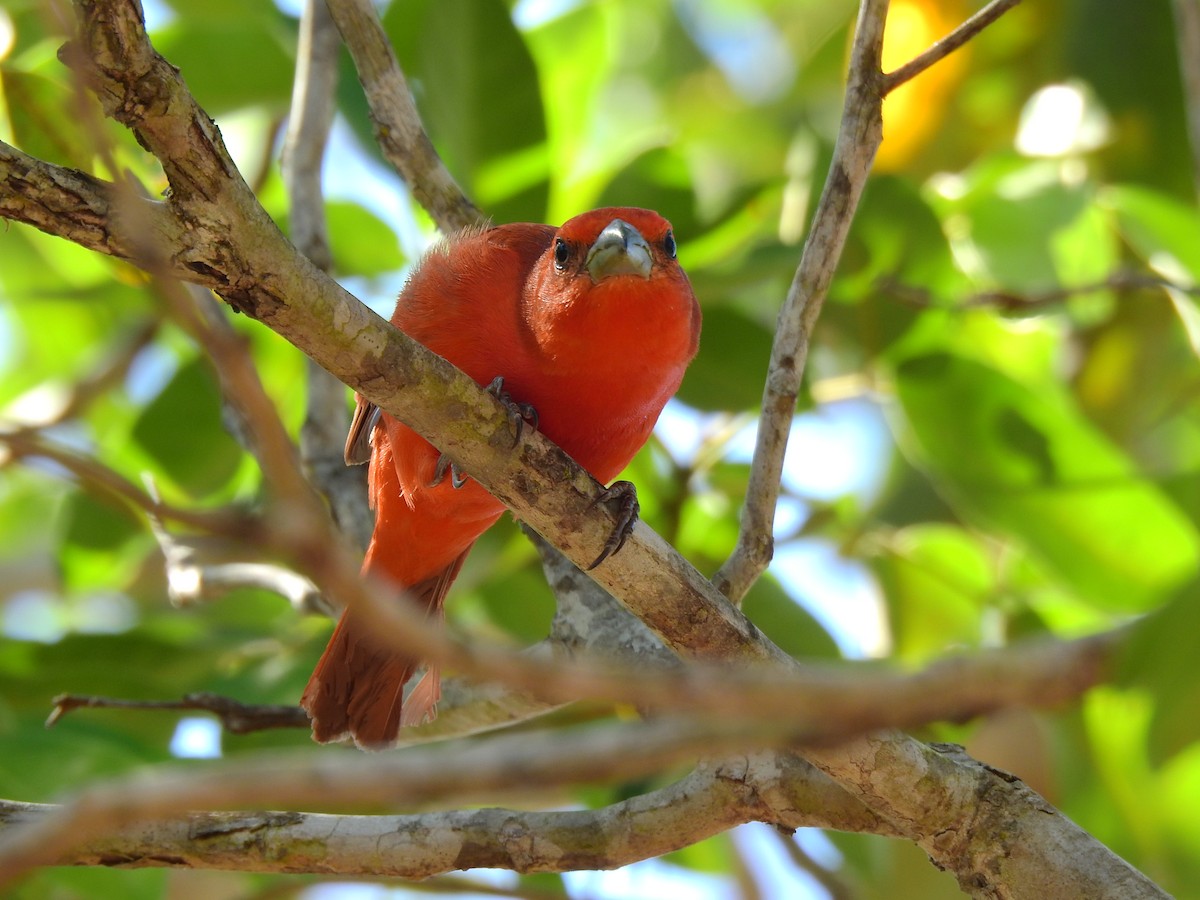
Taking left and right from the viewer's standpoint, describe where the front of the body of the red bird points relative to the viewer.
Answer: facing the viewer and to the right of the viewer

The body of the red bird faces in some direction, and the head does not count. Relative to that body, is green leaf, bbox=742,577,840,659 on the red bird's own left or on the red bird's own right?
on the red bird's own left

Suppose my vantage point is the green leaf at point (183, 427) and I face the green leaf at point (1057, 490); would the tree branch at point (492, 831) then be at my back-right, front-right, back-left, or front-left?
front-right

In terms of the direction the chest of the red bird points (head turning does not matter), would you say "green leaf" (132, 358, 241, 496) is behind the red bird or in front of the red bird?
behind

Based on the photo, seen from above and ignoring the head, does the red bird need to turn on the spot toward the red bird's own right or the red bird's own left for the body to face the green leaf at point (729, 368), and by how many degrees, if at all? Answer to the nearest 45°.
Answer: approximately 90° to the red bird's own left
